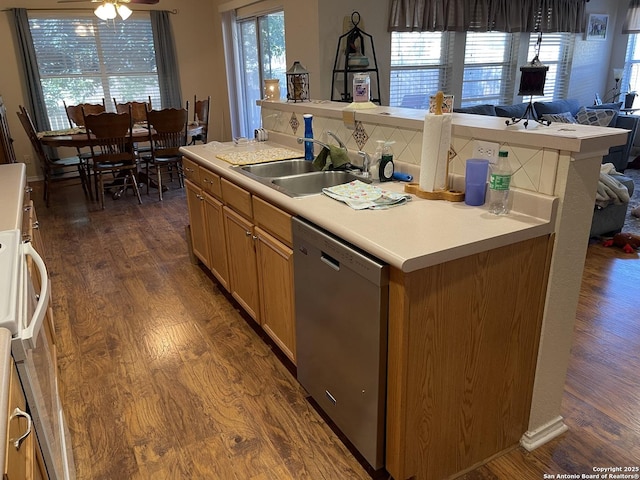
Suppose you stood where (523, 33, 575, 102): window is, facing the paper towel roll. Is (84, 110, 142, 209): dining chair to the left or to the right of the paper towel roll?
right

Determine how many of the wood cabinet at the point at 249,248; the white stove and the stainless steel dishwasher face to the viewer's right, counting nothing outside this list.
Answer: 1

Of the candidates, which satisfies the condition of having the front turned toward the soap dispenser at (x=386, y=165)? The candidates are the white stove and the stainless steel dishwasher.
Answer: the white stove

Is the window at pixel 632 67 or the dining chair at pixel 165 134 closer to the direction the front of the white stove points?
the window

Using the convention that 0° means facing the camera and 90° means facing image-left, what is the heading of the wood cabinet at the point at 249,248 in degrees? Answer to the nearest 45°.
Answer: approximately 45°

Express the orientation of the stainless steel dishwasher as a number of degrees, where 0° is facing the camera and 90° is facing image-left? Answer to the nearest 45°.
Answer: approximately 45°

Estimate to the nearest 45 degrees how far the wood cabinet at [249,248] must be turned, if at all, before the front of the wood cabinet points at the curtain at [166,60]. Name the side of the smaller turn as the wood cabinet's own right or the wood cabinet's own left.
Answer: approximately 135° to the wood cabinet's own right

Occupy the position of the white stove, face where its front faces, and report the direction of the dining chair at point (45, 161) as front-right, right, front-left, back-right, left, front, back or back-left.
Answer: left

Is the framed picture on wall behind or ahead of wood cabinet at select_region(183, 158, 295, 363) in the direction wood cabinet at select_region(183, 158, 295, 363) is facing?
behind

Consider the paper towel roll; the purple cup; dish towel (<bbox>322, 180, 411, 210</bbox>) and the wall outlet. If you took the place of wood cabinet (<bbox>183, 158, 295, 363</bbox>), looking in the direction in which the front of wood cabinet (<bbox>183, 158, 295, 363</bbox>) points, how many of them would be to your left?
4

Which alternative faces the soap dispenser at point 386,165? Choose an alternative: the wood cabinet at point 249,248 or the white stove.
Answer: the white stove

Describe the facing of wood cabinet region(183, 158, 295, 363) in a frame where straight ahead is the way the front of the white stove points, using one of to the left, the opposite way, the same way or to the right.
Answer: the opposite way

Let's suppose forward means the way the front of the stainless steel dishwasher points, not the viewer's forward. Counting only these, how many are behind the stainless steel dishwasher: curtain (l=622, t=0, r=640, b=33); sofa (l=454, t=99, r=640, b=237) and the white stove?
2

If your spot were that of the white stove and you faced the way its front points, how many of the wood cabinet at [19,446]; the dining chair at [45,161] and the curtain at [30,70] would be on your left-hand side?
2

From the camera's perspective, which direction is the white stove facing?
to the viewer's right
